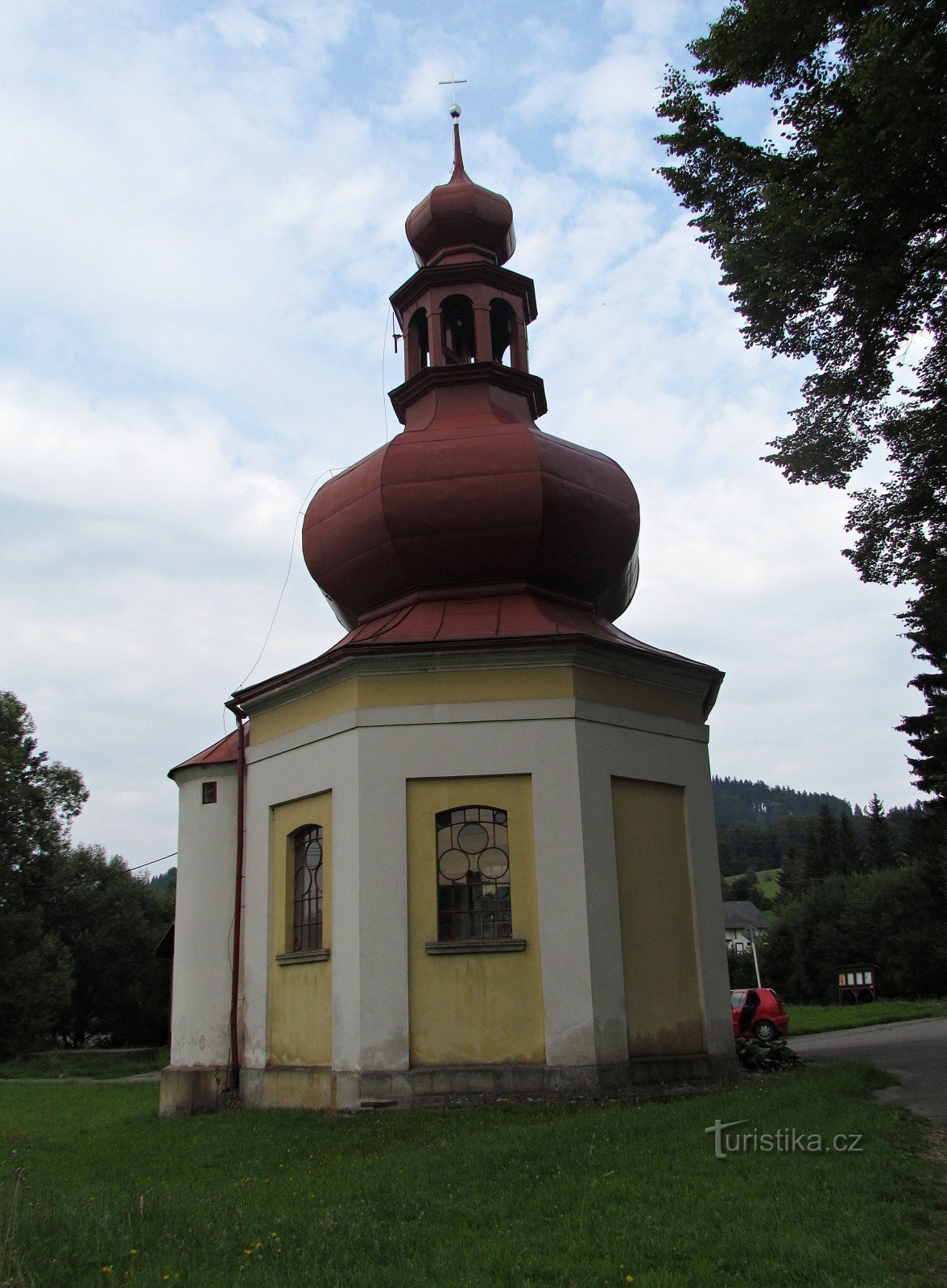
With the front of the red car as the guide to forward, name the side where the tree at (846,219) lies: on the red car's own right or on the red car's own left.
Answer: on the red car's own left

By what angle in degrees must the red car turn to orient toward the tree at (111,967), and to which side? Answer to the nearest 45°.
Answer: approximately 45° to its right

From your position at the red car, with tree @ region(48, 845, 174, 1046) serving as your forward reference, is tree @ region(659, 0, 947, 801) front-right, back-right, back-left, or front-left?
back-left
